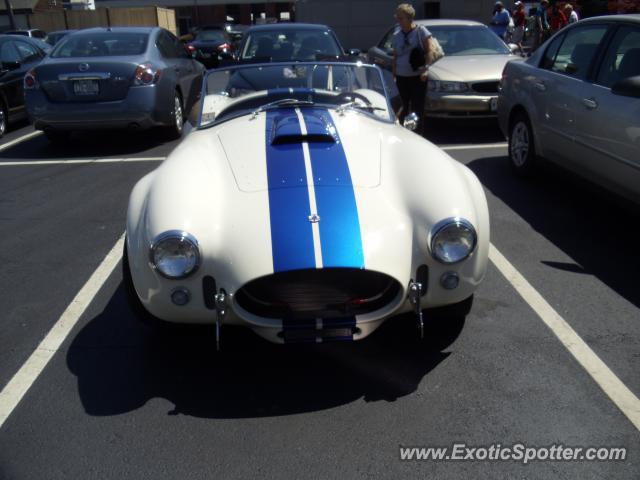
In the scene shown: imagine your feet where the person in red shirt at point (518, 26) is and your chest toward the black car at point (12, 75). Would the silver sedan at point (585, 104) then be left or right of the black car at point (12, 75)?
left

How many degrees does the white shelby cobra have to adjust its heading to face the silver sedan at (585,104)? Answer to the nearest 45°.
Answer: approximately 135° to its left

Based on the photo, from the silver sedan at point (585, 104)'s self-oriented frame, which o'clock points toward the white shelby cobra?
The white shelby cobra is roughly at 2 o'clock from the silver sedan.

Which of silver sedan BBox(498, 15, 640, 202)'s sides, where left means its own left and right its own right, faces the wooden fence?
back

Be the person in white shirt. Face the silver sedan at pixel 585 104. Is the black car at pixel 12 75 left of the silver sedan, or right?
right

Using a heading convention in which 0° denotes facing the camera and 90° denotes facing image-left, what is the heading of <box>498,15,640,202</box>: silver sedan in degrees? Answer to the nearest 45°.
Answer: approximately 315°

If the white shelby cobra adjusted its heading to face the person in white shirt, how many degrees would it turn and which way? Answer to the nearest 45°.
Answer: approximately 135° to its left

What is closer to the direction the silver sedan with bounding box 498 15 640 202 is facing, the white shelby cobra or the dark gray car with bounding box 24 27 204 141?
the white shelby cobra

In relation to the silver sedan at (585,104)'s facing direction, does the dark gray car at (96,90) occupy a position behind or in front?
behind
